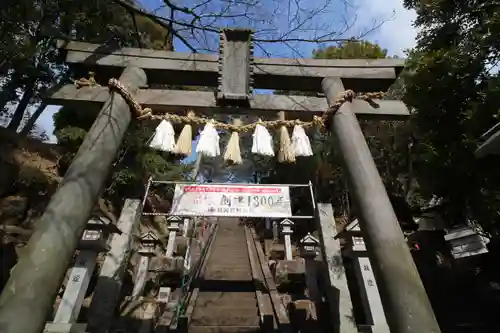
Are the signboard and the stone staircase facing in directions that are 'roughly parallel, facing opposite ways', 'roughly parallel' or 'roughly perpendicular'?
roughly parallel

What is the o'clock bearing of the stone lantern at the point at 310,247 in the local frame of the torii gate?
The stone lantern is roughly at 7 o'clock from the torii gate.

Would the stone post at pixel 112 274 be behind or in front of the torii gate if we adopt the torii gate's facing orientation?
behind

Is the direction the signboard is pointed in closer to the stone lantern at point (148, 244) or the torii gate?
the torii gate

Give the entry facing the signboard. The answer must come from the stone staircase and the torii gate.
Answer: the stone staircase

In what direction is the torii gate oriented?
toward the camera

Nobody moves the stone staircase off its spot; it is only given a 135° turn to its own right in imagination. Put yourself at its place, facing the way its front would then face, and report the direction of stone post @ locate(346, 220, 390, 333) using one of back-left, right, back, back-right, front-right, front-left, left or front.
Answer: back

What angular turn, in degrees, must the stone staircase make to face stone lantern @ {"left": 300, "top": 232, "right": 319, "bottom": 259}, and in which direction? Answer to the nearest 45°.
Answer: approximately 45° to its left

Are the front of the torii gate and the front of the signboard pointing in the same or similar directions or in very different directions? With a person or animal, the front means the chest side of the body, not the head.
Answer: same or similar directions

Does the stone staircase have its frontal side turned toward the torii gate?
yes

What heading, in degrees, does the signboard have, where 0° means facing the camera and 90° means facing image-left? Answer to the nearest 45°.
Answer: approximately 0°

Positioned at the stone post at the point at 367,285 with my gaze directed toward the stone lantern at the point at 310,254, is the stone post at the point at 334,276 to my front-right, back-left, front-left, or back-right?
front-left

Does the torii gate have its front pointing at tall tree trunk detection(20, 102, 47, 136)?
no

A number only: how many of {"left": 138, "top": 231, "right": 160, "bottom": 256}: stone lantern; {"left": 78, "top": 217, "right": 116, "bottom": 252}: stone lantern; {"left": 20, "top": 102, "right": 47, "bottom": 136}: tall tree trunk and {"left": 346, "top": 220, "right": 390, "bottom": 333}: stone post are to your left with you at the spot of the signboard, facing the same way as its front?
1

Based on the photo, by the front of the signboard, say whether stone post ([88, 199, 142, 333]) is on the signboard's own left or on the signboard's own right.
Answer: on the signboard's own right

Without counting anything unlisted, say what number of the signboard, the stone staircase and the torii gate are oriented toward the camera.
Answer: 3
